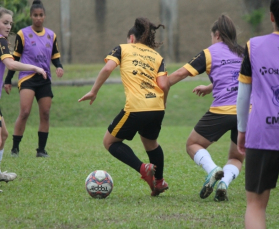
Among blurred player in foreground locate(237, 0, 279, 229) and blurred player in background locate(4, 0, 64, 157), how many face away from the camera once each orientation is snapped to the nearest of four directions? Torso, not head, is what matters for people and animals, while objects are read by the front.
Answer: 1

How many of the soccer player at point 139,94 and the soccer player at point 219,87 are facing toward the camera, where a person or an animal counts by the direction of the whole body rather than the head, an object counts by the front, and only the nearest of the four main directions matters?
0

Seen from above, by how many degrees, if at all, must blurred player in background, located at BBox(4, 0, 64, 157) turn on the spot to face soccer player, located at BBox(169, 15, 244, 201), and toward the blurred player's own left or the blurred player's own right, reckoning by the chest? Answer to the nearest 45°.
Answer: approximately 45° to the blurred player's own left

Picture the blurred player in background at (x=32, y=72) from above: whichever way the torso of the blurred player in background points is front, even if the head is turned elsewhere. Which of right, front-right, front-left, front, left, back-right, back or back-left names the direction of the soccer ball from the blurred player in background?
front

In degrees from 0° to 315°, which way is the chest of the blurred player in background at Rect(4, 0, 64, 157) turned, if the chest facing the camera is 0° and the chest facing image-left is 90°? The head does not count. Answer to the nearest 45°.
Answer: approximately 0°

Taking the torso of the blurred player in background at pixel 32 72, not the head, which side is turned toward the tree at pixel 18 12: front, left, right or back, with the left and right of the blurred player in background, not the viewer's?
back

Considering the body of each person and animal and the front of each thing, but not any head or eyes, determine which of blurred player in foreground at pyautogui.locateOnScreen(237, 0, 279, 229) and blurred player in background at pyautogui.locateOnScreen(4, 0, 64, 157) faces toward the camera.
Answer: blurred player in background at pyautogui.locateOnScreen(4, 0, 64, 157)

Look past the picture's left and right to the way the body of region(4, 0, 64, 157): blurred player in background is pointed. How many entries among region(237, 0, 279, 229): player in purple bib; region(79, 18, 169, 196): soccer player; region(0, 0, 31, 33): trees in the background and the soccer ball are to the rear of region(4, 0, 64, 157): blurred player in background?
1

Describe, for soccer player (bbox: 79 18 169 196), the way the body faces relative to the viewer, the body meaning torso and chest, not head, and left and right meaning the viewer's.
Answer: facing away from the viewer and to the left of the viewer

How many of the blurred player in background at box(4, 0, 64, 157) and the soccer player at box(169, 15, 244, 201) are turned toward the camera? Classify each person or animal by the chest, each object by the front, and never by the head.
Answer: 1

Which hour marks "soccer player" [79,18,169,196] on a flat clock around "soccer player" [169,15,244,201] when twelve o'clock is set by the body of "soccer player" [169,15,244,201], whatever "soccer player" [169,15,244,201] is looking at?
"soccer player" [79,18,169,196] is roughly at 10 o'clock from "soccer player" [169,15,244,201].

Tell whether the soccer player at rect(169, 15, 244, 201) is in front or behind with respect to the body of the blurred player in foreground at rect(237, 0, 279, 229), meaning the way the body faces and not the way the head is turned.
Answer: in front

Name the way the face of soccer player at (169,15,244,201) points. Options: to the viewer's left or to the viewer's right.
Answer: to the viewer's left
